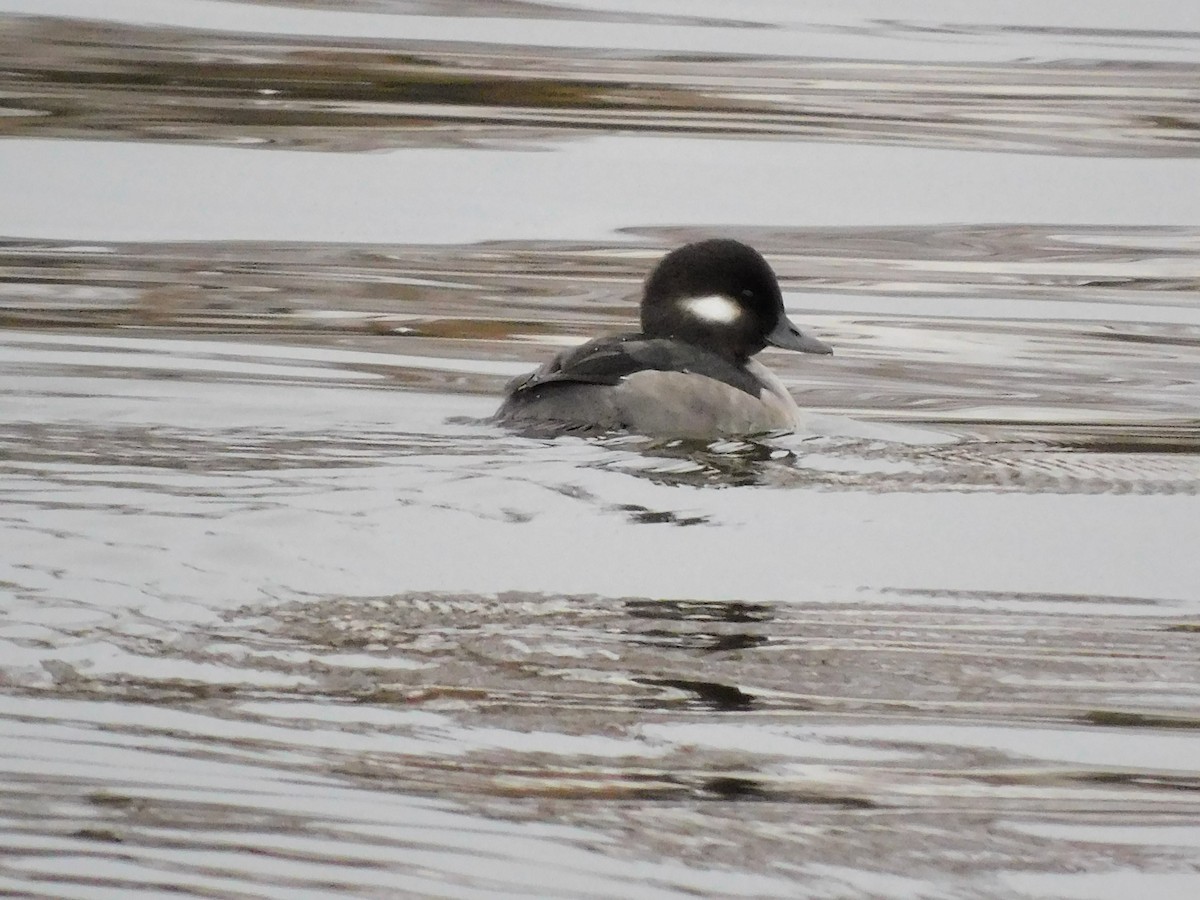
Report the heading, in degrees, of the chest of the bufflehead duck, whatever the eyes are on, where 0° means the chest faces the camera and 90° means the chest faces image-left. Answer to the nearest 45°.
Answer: approximately 270°
